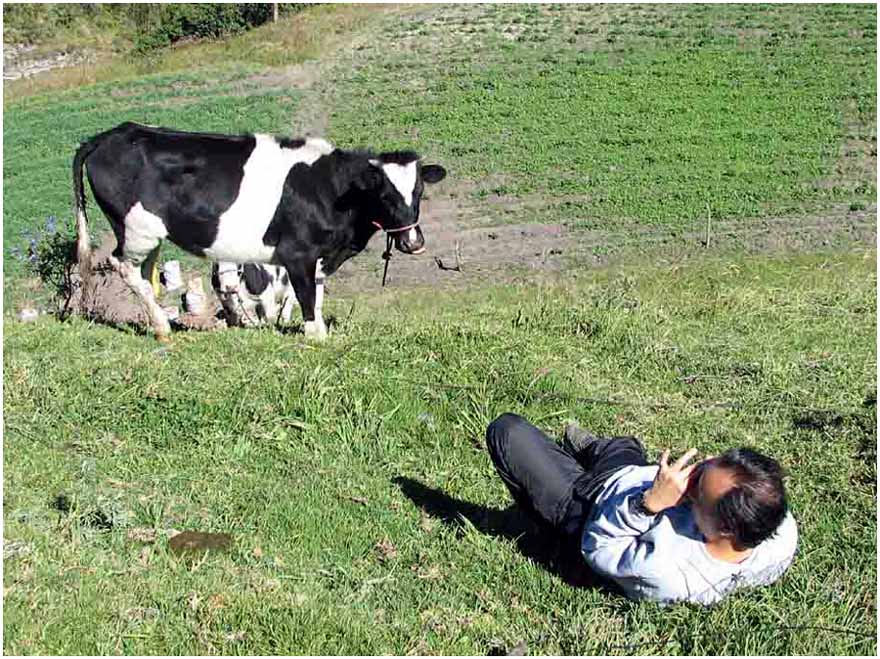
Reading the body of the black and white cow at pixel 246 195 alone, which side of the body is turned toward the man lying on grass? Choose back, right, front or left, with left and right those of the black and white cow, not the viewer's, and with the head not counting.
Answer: right

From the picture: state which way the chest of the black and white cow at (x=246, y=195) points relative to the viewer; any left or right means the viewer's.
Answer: facing to the right of the viewer
